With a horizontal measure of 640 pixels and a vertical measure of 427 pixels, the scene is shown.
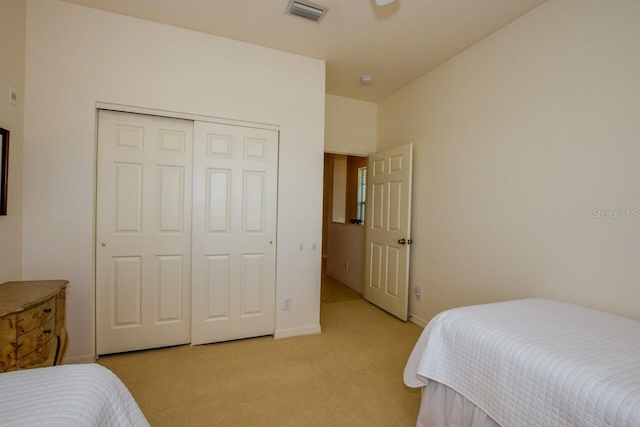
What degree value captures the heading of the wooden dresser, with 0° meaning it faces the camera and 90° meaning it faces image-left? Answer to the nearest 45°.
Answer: approximately 315°

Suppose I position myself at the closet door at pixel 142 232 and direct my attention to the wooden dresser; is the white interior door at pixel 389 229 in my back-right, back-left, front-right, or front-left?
back-left

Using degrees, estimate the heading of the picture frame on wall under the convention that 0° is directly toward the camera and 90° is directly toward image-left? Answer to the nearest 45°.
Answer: approximately 315°

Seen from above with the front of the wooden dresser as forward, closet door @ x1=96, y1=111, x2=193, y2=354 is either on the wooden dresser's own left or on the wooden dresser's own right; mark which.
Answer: on the wooden dresser's own left

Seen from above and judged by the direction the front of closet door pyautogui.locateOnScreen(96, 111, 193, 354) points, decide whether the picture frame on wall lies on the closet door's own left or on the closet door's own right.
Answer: on the closet door's own right
